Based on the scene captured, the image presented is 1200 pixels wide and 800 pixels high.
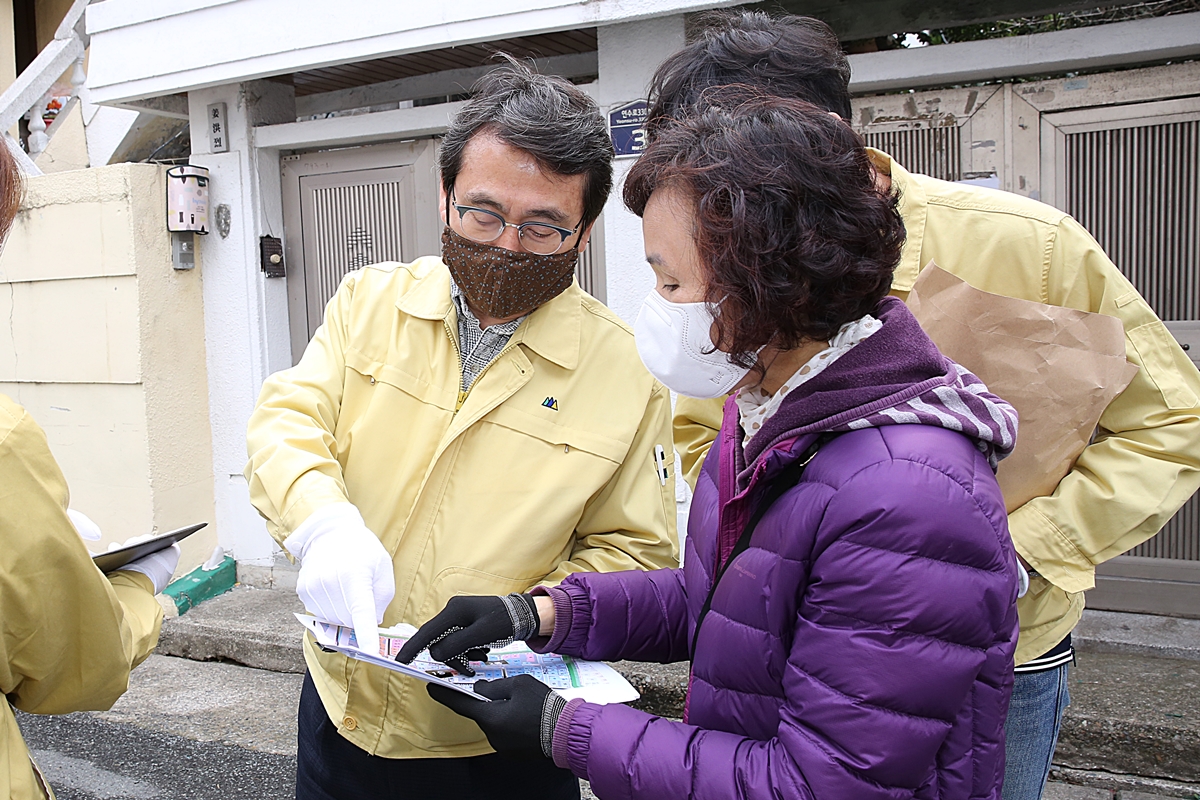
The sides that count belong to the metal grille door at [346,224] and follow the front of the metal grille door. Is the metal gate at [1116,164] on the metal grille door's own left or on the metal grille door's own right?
on the metal grille door's own left

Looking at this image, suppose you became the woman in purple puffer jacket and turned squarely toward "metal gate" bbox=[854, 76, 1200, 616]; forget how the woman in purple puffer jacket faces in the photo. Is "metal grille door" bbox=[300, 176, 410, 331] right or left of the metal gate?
left

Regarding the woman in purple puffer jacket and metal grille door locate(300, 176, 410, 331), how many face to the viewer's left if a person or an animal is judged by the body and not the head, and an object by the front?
1

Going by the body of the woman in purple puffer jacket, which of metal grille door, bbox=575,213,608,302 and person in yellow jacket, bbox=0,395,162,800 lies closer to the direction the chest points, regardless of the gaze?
the person in yellow jacket

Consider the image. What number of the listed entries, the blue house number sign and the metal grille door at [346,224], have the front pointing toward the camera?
2

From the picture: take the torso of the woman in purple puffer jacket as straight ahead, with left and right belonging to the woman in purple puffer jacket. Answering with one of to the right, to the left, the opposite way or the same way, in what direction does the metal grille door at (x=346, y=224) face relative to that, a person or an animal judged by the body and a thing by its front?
to the left

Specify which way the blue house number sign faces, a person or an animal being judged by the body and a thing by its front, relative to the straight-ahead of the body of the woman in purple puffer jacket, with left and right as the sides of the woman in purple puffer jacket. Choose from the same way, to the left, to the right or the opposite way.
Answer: to the left

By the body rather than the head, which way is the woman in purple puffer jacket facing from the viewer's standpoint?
to the viewer's left

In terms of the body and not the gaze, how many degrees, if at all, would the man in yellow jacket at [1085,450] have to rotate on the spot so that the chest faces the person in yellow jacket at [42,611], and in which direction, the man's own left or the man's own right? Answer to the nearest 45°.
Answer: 0° — they already face them

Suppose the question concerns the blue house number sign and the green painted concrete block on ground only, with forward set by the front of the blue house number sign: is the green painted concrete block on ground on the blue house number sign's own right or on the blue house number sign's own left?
on the blue house number sign's own right
